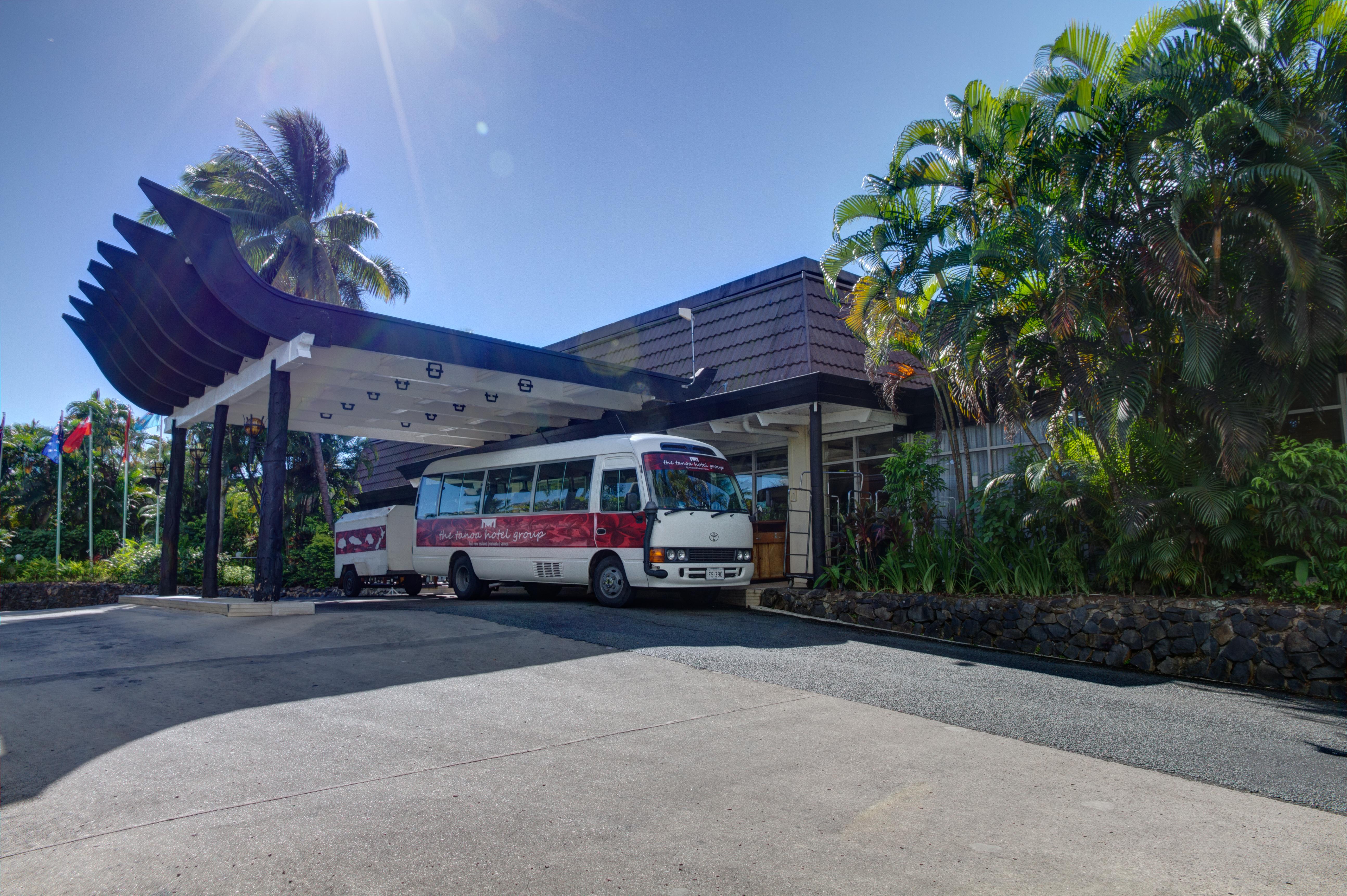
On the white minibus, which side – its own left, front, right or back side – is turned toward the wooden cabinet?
left

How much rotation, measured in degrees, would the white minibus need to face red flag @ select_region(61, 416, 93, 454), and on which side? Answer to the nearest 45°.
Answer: approximately 180°

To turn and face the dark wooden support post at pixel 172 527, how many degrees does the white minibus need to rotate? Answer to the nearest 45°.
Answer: approximately 180°

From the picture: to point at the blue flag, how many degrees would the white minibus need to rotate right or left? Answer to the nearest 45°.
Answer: approximately 180°

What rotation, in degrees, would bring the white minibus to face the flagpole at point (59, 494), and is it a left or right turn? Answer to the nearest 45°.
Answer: approximately 180°

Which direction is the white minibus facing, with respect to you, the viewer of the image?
facing the viewer and to the right of the viewer

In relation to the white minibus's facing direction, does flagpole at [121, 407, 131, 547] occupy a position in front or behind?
behind

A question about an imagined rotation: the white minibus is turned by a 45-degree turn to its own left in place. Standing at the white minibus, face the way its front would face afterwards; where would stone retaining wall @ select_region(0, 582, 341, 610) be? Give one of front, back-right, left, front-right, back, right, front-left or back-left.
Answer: back-left

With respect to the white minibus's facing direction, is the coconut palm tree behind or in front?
behind

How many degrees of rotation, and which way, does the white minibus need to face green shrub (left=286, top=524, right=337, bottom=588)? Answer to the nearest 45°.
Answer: approximately 180°

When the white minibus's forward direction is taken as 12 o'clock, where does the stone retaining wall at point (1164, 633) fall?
The stone retaining wall is roughly at 12 o'clock from the white minibus.

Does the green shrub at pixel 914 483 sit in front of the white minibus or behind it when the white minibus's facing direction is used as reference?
in front
